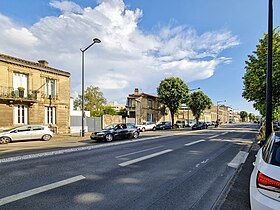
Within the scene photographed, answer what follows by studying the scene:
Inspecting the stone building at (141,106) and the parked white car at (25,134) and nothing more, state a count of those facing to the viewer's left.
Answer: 1

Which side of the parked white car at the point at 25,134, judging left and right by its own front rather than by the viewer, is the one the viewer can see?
left

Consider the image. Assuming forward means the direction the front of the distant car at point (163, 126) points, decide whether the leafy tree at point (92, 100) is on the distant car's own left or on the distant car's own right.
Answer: on the distant car's own right

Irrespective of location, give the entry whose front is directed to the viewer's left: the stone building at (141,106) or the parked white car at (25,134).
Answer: the parked white car

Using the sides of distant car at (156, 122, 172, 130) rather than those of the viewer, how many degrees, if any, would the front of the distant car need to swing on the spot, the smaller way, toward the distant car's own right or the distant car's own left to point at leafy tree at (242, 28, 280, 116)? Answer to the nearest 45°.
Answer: approximately 45° to the distant car's own left

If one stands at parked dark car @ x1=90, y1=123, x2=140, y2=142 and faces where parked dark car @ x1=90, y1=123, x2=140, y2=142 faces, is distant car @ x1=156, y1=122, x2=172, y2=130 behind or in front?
behind

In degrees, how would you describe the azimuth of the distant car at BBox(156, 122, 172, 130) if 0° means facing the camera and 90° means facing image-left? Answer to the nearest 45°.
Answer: approximately 45°
